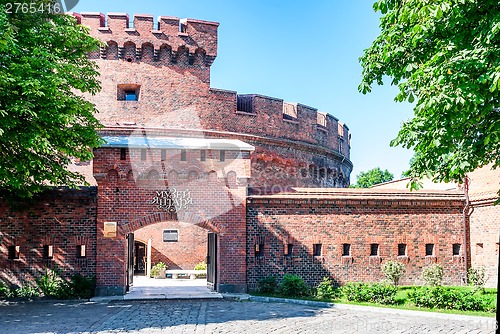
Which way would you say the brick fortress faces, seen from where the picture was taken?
facing the viewer

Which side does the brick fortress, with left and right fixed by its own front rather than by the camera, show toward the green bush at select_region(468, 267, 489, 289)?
left

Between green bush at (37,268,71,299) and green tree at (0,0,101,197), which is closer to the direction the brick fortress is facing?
the green tree

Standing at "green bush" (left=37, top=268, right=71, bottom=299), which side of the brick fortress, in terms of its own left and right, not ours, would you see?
right

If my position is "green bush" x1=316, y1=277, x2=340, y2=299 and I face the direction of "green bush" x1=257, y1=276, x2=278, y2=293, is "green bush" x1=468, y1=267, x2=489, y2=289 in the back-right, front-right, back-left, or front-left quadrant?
back-right

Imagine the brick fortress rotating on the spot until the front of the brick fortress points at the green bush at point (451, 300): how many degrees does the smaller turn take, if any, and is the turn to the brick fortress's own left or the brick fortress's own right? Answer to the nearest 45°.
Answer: approximately 45° to the brick fortress's own left

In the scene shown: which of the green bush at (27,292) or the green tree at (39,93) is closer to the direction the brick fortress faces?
the green tree
